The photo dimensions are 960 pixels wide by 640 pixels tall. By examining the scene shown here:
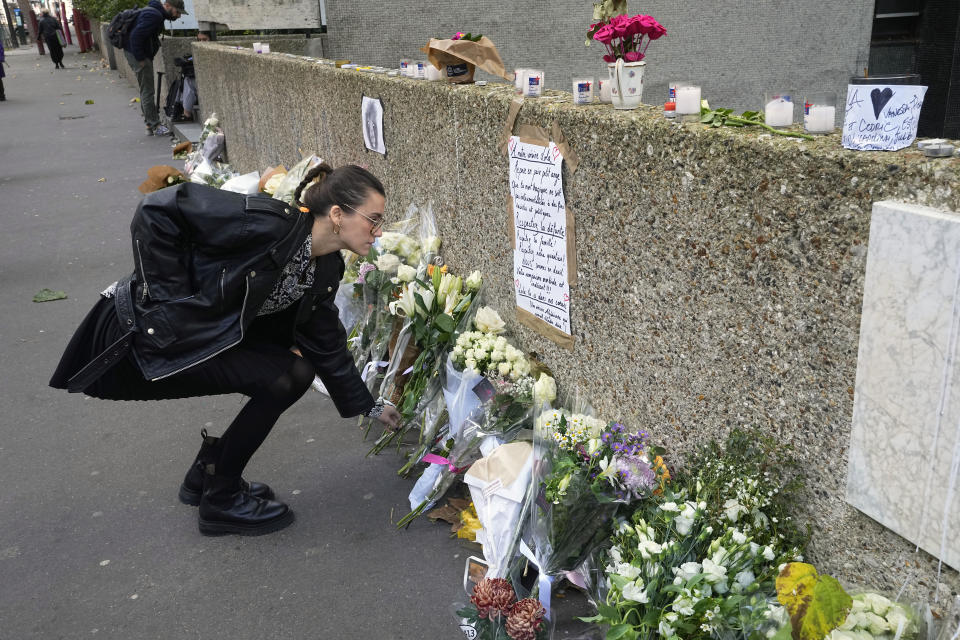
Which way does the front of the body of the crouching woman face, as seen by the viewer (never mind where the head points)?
to the viewer's right

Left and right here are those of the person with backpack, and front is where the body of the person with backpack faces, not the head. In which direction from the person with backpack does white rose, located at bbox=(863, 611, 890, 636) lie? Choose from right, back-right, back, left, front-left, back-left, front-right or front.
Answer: right

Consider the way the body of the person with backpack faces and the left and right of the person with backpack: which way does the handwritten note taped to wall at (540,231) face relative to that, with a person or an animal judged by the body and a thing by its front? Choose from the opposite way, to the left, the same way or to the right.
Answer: the opposite way

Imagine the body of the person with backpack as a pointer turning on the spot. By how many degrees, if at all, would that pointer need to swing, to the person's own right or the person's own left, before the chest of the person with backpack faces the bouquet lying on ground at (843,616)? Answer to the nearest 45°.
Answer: approximately 90° to the person's own right

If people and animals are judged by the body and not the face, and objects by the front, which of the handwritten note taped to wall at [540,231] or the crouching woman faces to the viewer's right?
the crouching woman

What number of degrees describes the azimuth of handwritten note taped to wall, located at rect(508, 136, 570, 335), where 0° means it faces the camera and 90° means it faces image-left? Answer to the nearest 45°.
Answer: approximately 45°

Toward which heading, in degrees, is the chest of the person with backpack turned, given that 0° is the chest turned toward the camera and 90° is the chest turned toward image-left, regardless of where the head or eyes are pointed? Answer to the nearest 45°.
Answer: approximately 270°

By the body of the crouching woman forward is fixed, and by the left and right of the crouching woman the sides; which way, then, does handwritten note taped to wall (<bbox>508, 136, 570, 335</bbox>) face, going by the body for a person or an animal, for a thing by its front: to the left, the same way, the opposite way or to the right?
the opposite way

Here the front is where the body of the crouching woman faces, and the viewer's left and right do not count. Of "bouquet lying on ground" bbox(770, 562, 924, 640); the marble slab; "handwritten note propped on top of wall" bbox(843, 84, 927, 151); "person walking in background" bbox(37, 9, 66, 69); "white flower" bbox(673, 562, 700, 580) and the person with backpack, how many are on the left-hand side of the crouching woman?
2

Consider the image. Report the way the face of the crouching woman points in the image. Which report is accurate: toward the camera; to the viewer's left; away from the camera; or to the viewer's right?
to the viewer's right

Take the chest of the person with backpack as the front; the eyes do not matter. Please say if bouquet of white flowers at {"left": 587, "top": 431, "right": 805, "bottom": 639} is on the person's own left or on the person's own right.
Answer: on the person's own right

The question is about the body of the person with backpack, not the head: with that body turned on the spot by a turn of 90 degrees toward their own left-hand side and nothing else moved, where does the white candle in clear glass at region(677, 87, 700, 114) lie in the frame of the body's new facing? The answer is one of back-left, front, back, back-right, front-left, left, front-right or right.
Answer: back

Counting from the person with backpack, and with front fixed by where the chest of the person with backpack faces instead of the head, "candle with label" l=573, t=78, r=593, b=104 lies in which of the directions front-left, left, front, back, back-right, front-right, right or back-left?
right

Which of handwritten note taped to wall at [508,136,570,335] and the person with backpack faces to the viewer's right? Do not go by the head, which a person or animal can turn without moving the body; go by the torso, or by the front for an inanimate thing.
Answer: the person with backpack

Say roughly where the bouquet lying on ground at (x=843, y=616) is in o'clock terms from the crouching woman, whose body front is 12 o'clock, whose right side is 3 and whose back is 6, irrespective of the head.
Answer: The bouquet lying on ground is roughly at 2 o'clock from the crouching woman.
